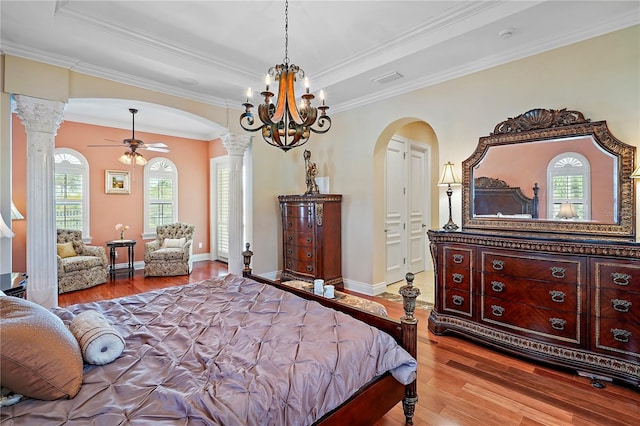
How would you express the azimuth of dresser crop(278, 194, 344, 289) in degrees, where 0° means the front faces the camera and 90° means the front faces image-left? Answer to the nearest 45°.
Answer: approximately 45°

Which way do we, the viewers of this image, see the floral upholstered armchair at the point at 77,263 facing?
facing the viewer and to the right of the viewer

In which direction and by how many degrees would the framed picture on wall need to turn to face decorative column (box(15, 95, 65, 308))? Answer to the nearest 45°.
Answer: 0° — it already faces it

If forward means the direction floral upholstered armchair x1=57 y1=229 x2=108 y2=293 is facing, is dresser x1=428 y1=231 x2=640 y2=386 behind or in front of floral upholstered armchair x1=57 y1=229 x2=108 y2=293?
in front

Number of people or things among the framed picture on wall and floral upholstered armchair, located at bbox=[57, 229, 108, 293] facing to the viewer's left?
0

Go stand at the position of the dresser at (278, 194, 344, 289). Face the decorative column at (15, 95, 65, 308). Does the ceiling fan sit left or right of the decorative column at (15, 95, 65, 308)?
right

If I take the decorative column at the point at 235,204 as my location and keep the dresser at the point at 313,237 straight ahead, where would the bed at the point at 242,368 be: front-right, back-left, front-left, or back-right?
front-right

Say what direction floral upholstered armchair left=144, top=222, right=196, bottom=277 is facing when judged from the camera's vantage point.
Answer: facing the viewer and to the left of the viewer

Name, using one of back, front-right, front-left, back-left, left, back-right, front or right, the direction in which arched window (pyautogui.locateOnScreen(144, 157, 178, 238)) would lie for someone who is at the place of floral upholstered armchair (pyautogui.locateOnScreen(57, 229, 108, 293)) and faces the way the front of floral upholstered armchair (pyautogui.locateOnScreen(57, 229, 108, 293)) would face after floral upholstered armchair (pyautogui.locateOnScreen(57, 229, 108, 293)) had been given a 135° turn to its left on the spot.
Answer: front-right

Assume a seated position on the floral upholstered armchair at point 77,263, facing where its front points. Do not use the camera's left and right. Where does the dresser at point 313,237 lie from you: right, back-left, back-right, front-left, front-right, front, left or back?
front

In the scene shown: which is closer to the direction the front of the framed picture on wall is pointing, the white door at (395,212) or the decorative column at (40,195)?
the decorative column

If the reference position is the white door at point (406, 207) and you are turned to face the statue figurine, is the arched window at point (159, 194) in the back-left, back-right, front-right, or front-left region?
front-right

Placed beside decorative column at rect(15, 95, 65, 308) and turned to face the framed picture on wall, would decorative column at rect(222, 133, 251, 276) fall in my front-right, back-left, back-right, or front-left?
front-right

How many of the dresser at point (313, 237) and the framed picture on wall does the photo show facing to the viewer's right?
0

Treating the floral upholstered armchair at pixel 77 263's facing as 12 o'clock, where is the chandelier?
The chandelier is roughly at 1 o'clock from the floral upholstered armchair.

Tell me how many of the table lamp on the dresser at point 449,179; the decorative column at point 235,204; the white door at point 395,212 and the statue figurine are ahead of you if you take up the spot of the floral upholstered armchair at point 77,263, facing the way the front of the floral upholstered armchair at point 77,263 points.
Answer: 4

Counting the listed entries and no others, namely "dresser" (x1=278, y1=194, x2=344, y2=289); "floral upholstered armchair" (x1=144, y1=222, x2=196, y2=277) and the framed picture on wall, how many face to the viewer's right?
0

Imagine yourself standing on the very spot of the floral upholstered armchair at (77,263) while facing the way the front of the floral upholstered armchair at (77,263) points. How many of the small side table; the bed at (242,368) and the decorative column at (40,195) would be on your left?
1

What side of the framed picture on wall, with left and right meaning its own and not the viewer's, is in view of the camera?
front
